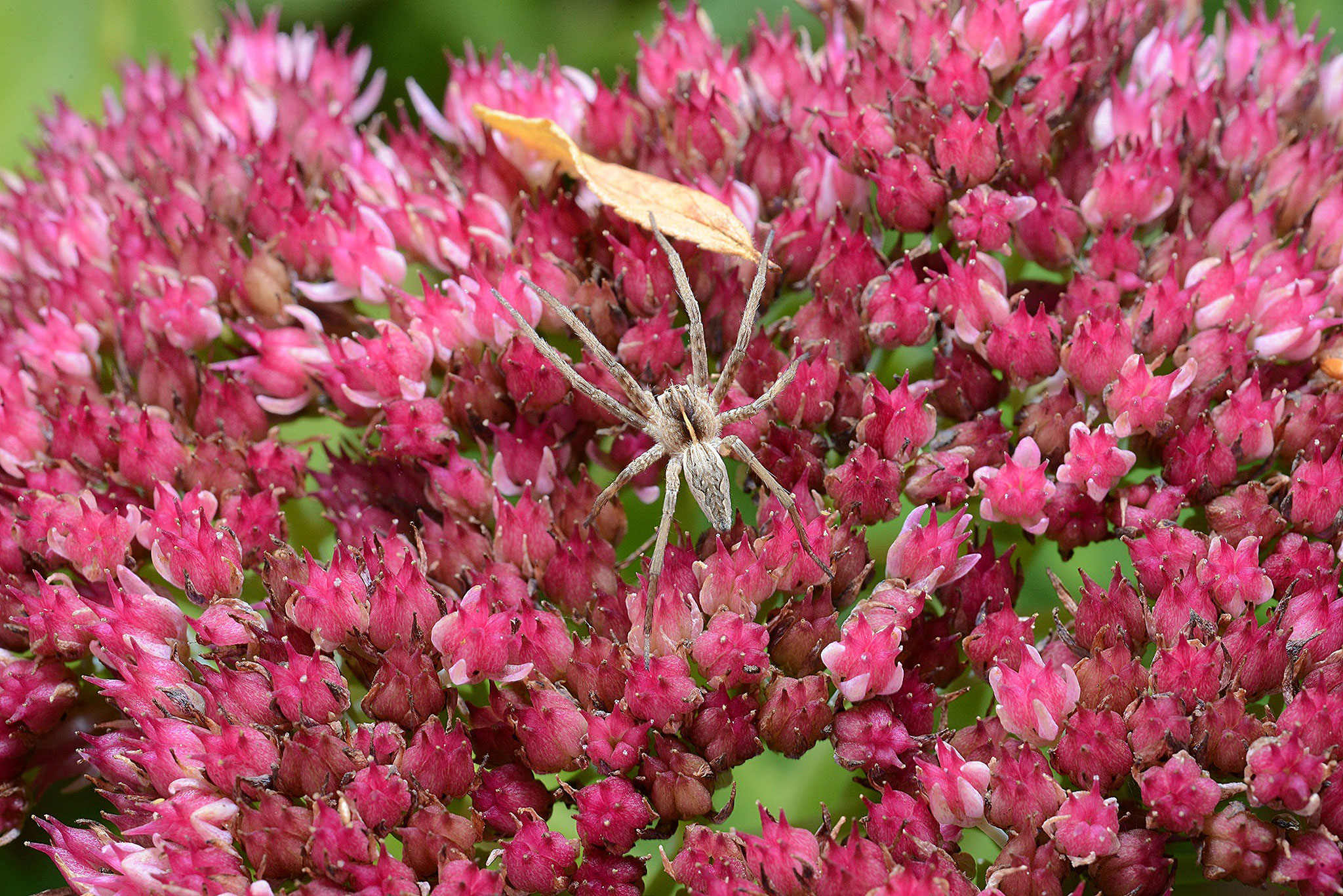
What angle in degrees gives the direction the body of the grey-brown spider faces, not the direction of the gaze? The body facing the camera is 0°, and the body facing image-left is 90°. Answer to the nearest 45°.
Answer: approximately 180°
